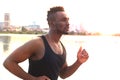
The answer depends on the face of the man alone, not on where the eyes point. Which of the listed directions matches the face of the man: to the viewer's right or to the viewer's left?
to the viewer's right

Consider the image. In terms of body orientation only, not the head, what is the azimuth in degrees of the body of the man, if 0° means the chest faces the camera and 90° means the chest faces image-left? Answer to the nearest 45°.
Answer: approximately 315°
